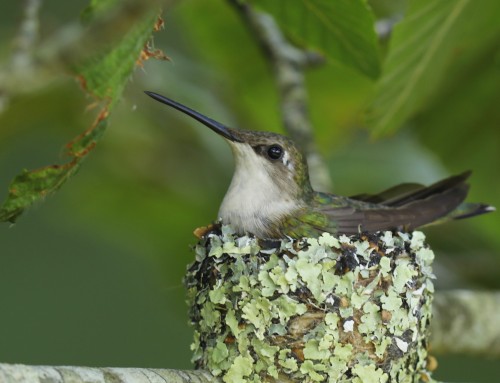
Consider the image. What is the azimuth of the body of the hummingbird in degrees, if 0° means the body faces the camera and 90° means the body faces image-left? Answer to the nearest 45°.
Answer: approximately 90°

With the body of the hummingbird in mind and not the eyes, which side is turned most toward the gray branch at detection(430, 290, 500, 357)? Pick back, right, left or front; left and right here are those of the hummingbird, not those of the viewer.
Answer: back

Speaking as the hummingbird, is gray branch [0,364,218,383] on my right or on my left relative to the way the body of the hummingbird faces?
on my left
